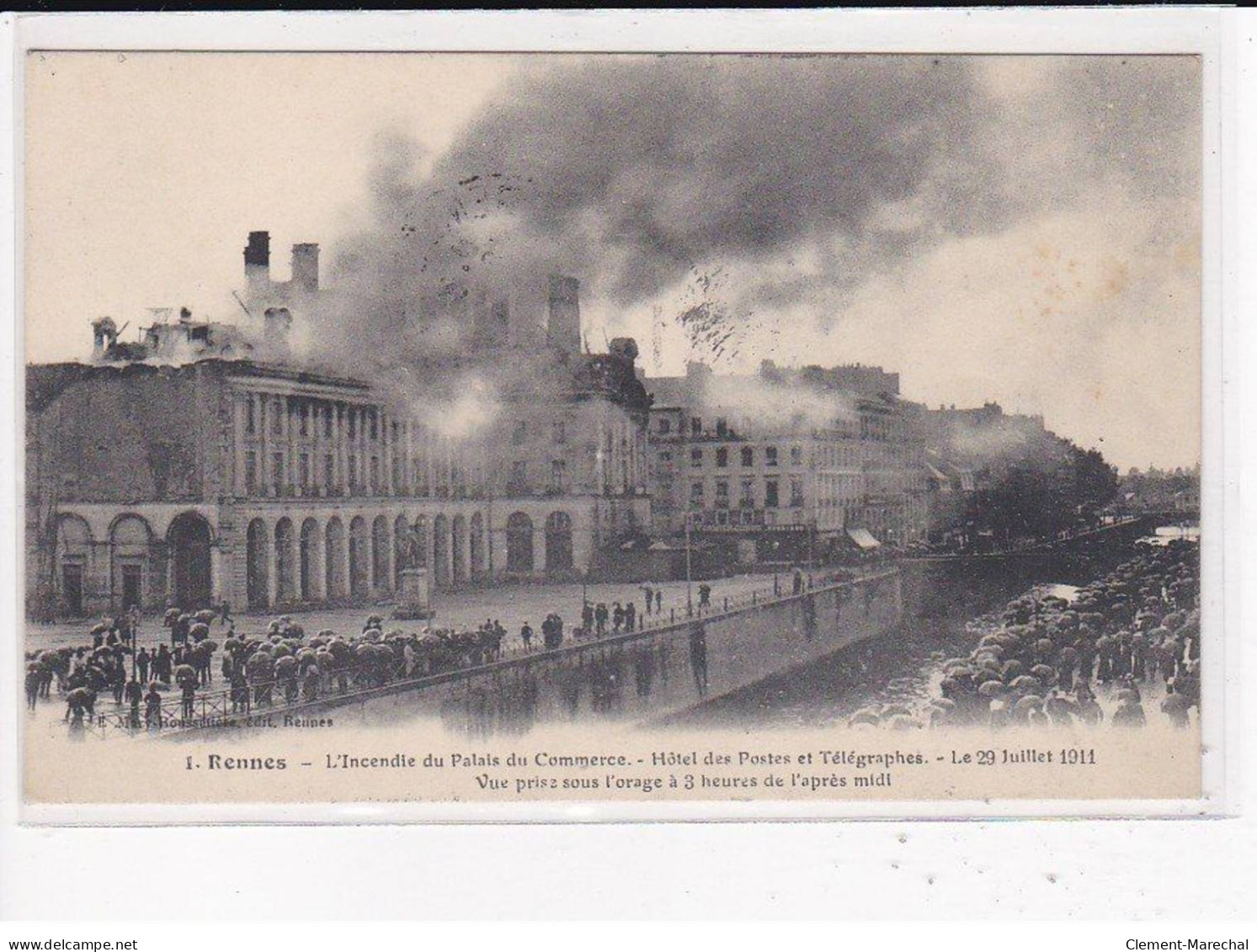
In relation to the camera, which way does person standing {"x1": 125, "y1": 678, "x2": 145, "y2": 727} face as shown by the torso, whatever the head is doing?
away from the camera

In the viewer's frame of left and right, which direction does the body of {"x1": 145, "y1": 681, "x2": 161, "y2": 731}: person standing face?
facing away from the viewer

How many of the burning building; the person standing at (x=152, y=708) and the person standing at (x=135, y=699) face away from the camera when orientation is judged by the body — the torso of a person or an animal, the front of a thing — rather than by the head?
2

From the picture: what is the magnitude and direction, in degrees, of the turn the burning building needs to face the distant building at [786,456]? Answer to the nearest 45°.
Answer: approximately 45° to its left

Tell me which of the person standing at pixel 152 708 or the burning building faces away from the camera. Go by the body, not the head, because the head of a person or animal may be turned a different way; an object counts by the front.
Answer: the person standing

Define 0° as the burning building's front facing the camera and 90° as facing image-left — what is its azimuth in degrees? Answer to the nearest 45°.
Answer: approximately 315°

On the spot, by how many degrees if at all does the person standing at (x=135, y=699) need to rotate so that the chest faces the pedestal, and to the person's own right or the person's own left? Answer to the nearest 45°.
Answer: approximately 90° to the person's own right

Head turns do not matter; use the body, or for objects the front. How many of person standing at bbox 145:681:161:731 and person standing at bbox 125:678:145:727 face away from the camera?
2

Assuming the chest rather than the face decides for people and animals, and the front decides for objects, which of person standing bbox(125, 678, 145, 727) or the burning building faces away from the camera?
the person standing

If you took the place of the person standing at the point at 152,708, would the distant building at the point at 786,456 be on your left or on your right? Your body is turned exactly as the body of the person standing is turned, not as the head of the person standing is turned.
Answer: on your right
